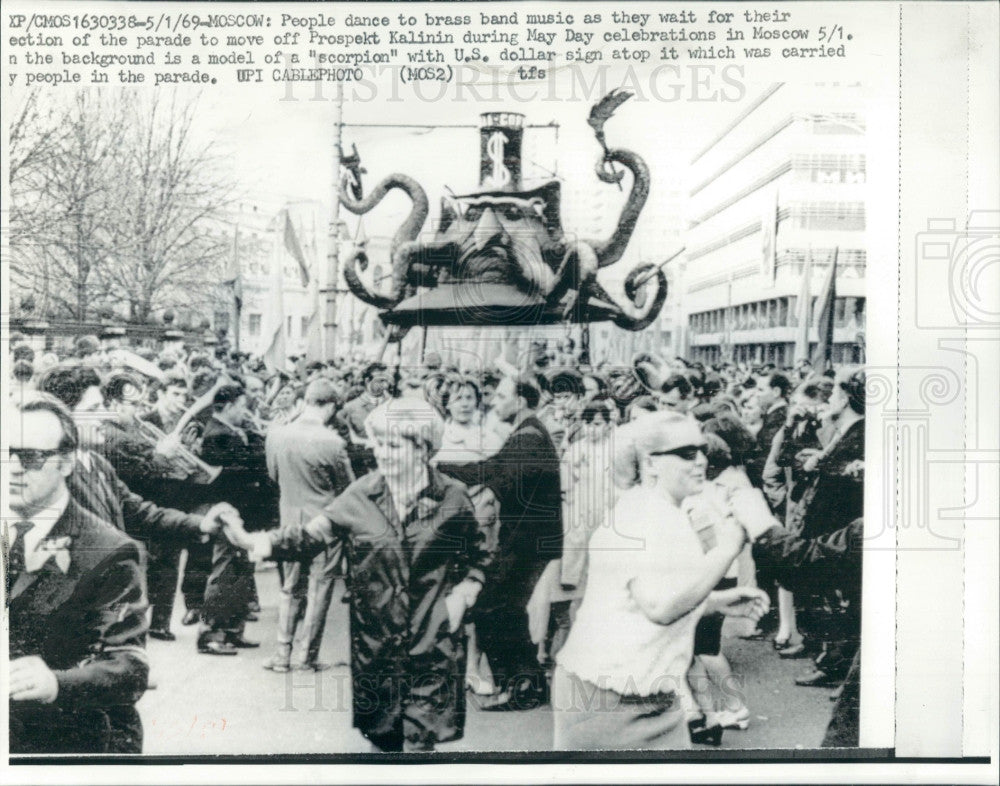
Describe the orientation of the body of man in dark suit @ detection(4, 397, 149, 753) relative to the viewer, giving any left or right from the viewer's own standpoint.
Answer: facing the viewer and to the left of the viewer

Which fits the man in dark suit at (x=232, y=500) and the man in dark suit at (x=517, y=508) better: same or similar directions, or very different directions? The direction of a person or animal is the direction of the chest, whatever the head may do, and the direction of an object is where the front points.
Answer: very different directions

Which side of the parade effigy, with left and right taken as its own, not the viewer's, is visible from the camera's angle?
front

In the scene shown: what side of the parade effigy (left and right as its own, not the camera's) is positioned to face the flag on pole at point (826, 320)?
left

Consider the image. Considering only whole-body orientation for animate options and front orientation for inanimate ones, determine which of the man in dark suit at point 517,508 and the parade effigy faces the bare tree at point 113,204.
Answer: the man in dark suit

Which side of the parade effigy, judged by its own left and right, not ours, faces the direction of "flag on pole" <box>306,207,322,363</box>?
right

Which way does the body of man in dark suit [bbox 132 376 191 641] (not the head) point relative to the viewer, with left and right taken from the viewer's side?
facing the viewer and to the right of the viewer

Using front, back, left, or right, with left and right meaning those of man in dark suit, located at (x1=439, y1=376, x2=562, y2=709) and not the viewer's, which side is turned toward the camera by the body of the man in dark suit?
left

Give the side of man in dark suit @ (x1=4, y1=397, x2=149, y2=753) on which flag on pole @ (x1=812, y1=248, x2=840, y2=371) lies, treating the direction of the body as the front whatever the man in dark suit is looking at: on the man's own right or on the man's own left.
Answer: on the man's own left

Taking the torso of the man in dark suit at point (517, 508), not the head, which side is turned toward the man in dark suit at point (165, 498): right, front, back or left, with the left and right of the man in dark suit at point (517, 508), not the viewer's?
front
